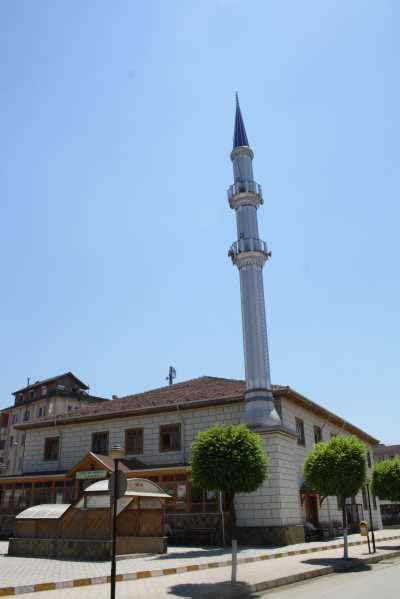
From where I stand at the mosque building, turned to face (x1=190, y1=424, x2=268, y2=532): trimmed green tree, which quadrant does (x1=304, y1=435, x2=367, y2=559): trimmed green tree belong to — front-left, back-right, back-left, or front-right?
front-left

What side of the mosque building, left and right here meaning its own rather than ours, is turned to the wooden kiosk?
front

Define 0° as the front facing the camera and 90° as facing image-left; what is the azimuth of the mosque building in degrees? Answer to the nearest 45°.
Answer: approximately 45°

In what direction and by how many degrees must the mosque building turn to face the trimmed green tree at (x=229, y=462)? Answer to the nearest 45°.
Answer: approximately 45° to its left

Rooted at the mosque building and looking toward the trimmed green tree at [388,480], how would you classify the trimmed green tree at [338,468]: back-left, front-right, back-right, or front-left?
front-right

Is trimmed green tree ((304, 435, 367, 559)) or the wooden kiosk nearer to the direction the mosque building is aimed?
the wooden kiosk

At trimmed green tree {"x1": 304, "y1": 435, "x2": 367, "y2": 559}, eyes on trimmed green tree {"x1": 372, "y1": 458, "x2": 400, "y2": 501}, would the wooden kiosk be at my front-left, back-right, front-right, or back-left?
back-left

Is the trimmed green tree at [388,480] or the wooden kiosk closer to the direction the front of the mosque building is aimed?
the wooden kiosk

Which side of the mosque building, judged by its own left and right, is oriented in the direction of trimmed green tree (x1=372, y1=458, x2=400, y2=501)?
left
